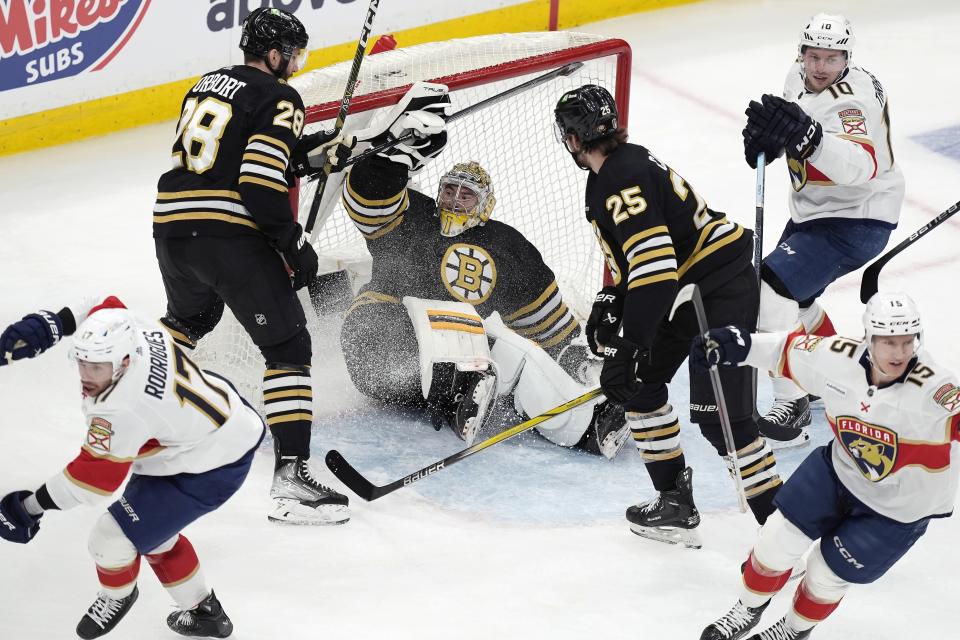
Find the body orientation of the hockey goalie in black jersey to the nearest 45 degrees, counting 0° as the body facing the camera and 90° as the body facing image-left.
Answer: approximately 0°
